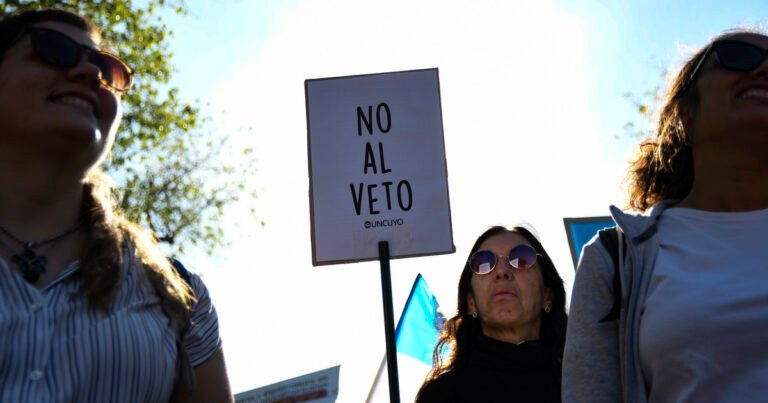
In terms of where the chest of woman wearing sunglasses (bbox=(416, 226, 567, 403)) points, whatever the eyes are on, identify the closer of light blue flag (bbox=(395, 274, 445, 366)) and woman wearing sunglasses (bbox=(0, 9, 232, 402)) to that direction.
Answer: the woman wearing sunglasses

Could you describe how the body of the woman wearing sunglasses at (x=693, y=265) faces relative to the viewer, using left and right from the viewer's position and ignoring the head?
facing the viewer and to the right of the viewer

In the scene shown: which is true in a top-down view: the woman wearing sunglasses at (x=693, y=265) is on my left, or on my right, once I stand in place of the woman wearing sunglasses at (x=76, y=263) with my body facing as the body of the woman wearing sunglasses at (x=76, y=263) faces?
on my left

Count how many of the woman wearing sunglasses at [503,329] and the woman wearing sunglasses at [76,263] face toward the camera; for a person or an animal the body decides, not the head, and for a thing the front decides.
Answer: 2

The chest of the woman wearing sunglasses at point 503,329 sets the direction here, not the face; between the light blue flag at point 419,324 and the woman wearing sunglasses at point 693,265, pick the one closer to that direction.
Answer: the woman wearing sunglasses

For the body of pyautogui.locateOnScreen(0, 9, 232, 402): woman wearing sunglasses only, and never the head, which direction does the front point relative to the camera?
toward the camera
